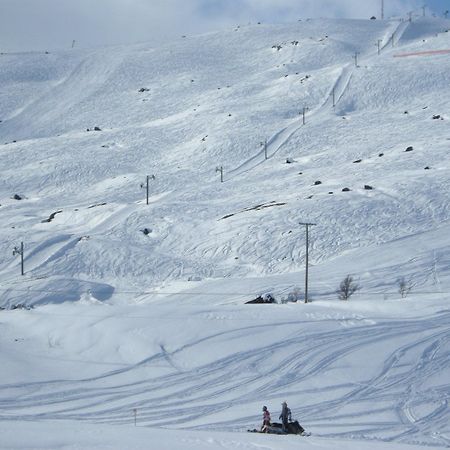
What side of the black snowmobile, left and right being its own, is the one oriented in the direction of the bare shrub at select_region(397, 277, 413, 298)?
left

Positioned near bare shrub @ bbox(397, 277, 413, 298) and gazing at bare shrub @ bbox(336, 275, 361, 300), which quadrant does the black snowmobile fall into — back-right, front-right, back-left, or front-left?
front-left

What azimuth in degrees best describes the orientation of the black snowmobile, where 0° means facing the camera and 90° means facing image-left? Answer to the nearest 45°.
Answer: approximately 270°

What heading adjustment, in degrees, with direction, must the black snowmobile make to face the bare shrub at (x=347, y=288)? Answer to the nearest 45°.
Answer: approximately 90° to its left

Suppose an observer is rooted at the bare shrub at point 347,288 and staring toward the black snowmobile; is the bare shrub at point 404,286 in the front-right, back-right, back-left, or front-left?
back-left

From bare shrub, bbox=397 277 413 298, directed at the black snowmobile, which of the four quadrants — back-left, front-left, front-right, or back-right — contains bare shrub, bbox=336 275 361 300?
front-right
